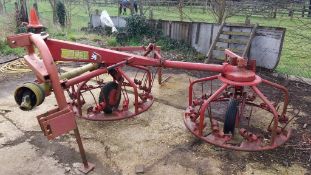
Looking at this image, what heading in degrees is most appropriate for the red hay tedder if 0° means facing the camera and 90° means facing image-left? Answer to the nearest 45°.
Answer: approximately 45°

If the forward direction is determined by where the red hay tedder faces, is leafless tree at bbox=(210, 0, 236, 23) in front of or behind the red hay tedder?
behind
